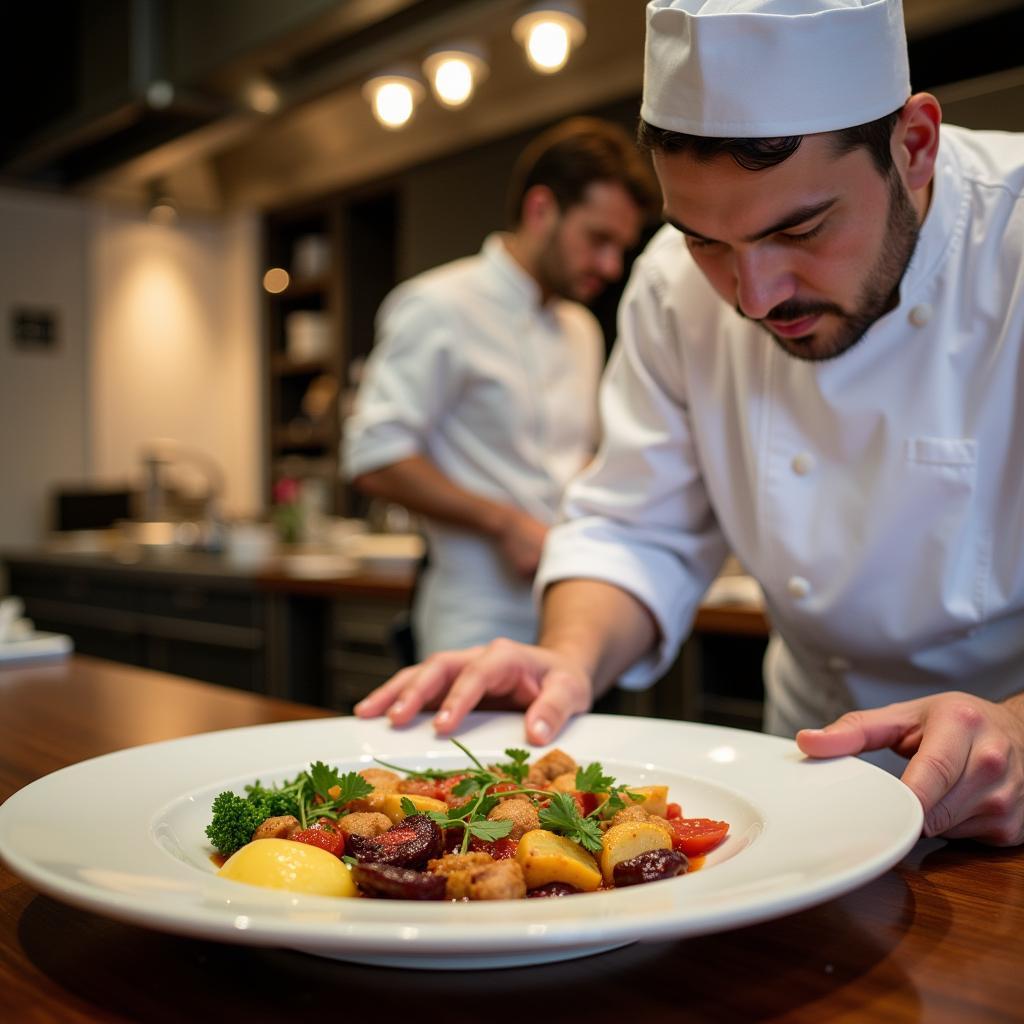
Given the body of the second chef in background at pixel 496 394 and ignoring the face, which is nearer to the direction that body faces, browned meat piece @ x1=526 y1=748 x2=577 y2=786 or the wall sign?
the browned meat piece

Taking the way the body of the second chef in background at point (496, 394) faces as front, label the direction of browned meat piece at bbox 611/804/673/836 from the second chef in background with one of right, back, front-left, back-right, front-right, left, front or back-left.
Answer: front-right

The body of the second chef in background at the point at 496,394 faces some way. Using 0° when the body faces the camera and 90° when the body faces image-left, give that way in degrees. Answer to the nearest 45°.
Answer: approximately 315°

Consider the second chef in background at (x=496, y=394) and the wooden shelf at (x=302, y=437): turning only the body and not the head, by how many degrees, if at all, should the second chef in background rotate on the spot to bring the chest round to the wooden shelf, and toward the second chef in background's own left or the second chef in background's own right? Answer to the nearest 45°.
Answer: approximately 135° to the second chef in background's own left

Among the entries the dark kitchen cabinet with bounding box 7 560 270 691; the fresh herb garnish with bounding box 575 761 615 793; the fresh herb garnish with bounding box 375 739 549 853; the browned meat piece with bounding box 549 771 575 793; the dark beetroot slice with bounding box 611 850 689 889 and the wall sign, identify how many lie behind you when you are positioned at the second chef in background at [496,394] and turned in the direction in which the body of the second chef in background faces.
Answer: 2

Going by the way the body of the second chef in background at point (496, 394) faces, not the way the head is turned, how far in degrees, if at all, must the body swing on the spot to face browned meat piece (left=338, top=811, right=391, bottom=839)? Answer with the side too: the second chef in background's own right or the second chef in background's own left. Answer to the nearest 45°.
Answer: approximately 45° to the second chef in background's own right

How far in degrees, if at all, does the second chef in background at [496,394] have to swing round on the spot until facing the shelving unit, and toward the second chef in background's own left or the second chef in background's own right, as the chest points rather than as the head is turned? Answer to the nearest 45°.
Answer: approximately 135° to the second chef in background's own left

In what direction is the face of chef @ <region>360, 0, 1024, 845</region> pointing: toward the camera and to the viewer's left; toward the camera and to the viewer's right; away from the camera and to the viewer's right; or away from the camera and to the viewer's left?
toward the camera and to the viewer's left

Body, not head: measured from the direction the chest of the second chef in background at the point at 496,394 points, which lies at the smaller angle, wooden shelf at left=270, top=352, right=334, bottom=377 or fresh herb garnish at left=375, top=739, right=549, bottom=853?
the fresh herb garnish

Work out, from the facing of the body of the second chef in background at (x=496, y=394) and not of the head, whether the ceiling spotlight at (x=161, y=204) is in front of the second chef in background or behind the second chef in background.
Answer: behind

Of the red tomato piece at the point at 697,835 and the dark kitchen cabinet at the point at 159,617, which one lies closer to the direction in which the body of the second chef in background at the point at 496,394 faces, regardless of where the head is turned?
the red tomato piece

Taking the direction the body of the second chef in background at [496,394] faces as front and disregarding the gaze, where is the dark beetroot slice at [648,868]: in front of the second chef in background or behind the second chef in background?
in front

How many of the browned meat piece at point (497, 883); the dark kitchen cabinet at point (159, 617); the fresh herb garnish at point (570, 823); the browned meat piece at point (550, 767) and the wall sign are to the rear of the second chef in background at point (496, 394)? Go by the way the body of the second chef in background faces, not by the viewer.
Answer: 2

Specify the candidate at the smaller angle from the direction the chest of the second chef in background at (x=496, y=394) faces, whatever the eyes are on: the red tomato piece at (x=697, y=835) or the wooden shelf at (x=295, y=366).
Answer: the red tomato piece

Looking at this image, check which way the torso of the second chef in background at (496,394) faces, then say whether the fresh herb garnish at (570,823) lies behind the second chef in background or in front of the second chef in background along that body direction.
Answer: in front

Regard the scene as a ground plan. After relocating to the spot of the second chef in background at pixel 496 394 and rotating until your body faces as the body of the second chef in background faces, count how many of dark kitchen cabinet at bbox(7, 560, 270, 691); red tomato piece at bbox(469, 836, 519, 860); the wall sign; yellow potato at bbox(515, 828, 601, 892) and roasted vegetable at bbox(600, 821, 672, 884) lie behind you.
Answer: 2

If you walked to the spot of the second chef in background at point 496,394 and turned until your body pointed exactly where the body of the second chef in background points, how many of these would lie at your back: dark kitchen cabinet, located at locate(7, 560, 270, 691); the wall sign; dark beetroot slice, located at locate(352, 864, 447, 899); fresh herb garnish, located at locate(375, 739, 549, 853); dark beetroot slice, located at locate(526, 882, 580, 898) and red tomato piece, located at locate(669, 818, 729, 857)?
2

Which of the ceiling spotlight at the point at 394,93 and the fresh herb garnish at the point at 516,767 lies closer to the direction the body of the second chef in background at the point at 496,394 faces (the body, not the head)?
the fresh herb garnish
